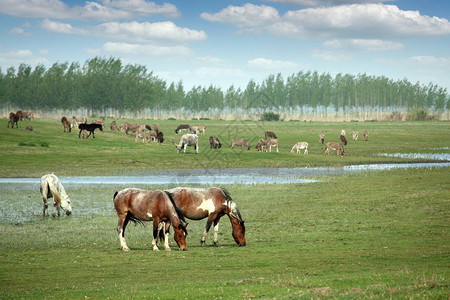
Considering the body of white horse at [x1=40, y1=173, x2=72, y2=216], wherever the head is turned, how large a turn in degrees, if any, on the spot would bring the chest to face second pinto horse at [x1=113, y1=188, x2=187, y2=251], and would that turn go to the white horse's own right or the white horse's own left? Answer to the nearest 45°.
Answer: approximately 45° to the white horse's own right

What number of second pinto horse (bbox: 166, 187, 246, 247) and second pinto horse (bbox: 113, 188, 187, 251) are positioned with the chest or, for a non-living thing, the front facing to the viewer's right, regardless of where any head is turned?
2

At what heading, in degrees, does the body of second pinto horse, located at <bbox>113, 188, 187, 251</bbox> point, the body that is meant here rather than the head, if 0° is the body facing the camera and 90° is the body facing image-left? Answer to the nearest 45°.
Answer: approximately 270°

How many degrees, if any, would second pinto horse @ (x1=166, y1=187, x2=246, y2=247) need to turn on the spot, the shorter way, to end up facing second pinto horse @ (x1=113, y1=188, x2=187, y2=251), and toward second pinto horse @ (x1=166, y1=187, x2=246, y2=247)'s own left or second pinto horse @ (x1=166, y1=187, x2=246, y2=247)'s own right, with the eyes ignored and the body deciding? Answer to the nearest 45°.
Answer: approximately 180°

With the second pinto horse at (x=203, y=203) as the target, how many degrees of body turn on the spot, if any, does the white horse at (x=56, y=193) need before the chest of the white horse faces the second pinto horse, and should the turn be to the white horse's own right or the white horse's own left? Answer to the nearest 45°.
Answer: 0° — it already faces it

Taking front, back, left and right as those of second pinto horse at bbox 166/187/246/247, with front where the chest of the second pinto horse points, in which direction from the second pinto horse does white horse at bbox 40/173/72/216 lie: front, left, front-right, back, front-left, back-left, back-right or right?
back-left

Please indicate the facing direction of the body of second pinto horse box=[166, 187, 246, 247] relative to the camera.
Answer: to the viewer's right

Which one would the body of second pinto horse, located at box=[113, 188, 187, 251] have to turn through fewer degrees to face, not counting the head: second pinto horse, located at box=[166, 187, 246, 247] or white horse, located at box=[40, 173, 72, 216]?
the second pinto horse
